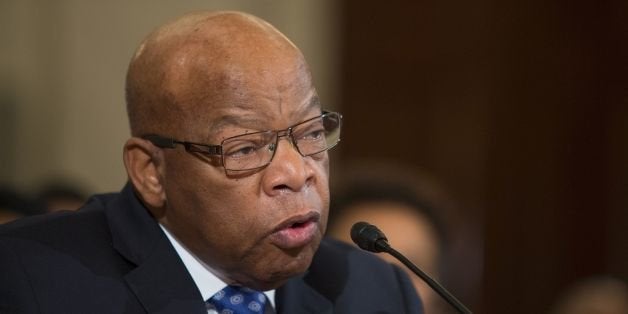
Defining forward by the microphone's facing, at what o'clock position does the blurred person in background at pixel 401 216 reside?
The blurred person in background is roughly at 3 o'clock from the microphone.

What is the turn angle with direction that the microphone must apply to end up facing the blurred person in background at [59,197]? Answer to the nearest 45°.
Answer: approximately 45° to its right

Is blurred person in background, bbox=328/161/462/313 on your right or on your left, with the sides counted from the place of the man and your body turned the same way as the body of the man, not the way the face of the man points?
on your left

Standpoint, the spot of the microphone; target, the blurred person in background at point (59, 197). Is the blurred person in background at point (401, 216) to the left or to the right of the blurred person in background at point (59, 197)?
right

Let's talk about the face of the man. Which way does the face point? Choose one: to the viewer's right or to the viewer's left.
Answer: to the viewer's right

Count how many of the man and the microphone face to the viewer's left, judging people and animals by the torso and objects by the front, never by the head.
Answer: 1

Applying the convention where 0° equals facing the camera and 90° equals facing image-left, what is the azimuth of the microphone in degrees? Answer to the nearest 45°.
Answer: approximately 90°

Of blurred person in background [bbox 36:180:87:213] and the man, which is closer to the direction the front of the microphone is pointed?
the man

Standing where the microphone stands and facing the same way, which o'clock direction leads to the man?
The man is roughly at 12 o'clock from the microphone.

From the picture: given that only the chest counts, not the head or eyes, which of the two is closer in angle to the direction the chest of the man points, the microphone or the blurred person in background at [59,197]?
the microphone

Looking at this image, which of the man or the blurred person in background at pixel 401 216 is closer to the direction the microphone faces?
the man

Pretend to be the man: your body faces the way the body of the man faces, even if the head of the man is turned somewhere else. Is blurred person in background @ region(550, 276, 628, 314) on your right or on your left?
on your left
